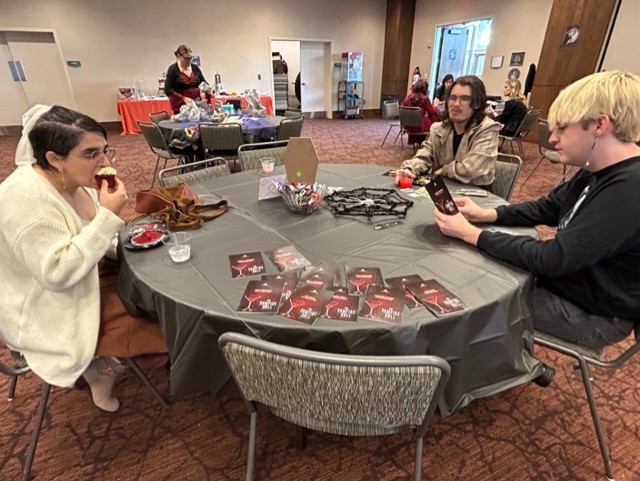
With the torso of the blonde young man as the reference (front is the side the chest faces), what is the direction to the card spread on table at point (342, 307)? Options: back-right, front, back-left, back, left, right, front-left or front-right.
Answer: front-left

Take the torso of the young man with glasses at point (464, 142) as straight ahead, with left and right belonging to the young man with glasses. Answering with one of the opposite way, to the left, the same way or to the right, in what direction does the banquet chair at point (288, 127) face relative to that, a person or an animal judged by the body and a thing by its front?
to the right

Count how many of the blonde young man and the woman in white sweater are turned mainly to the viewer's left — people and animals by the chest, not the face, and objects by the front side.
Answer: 1

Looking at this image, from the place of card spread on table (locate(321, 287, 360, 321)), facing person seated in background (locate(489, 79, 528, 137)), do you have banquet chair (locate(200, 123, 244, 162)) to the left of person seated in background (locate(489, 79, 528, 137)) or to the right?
left

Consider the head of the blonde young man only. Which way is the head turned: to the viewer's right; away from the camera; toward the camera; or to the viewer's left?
to the viewer's left

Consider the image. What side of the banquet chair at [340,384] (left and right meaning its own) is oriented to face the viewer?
back

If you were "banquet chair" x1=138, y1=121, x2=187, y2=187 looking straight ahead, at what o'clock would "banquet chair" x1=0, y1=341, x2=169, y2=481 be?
"banquet chair" x1=0, y1=341, x2=169, y2=481 is roughly at 5 o'clock from "banquet chair" x1=138, y1=121, x2=187, y2=187.

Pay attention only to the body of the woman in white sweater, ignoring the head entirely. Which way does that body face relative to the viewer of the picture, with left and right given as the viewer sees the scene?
facing to the right of the viewer

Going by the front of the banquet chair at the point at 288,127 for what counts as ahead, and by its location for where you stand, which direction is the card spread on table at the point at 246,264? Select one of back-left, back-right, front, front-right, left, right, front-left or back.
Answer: back-left
